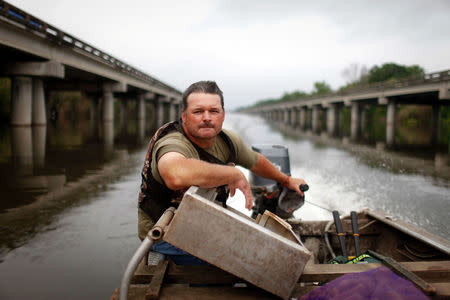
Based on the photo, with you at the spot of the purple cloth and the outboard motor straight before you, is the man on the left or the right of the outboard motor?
left

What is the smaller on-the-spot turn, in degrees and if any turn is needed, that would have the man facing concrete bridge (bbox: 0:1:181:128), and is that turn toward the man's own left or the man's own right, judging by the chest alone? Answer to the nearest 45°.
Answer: approximately 180°

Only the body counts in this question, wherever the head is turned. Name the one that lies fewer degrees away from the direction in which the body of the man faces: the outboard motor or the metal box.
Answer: the metal box

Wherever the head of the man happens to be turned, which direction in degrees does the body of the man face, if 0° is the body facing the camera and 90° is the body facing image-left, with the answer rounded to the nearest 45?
approximately 315°

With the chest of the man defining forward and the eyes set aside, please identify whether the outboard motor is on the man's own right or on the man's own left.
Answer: on the man's own left
